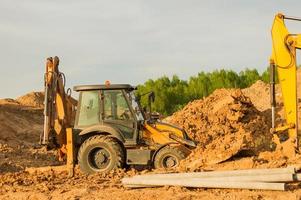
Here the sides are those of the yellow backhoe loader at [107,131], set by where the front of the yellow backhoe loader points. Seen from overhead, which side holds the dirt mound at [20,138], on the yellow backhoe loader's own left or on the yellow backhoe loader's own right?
on the yellow backhoe loader's own left

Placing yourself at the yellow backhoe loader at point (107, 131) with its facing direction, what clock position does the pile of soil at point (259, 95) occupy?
The pile of soil is roughly at 10 o'clock from the yellow backhoe loader.

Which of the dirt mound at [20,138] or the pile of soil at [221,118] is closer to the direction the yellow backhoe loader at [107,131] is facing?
the pile of soil

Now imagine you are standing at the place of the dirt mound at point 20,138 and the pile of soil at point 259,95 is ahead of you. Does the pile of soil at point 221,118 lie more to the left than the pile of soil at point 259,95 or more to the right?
right

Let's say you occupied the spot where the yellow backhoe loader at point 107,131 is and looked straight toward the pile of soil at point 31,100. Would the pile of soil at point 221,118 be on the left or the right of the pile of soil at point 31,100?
right

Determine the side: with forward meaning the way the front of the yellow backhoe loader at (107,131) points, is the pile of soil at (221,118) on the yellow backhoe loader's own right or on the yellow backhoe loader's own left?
on the yellow backhoe loader's own left

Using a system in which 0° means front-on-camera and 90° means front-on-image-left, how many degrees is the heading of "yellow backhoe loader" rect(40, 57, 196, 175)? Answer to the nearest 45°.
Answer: approximately 270°

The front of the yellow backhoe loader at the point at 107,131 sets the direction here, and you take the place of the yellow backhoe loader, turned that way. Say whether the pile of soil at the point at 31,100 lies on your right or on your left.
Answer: on your left

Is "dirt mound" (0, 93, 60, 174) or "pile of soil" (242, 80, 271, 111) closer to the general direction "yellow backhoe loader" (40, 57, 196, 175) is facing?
the pile of soil
